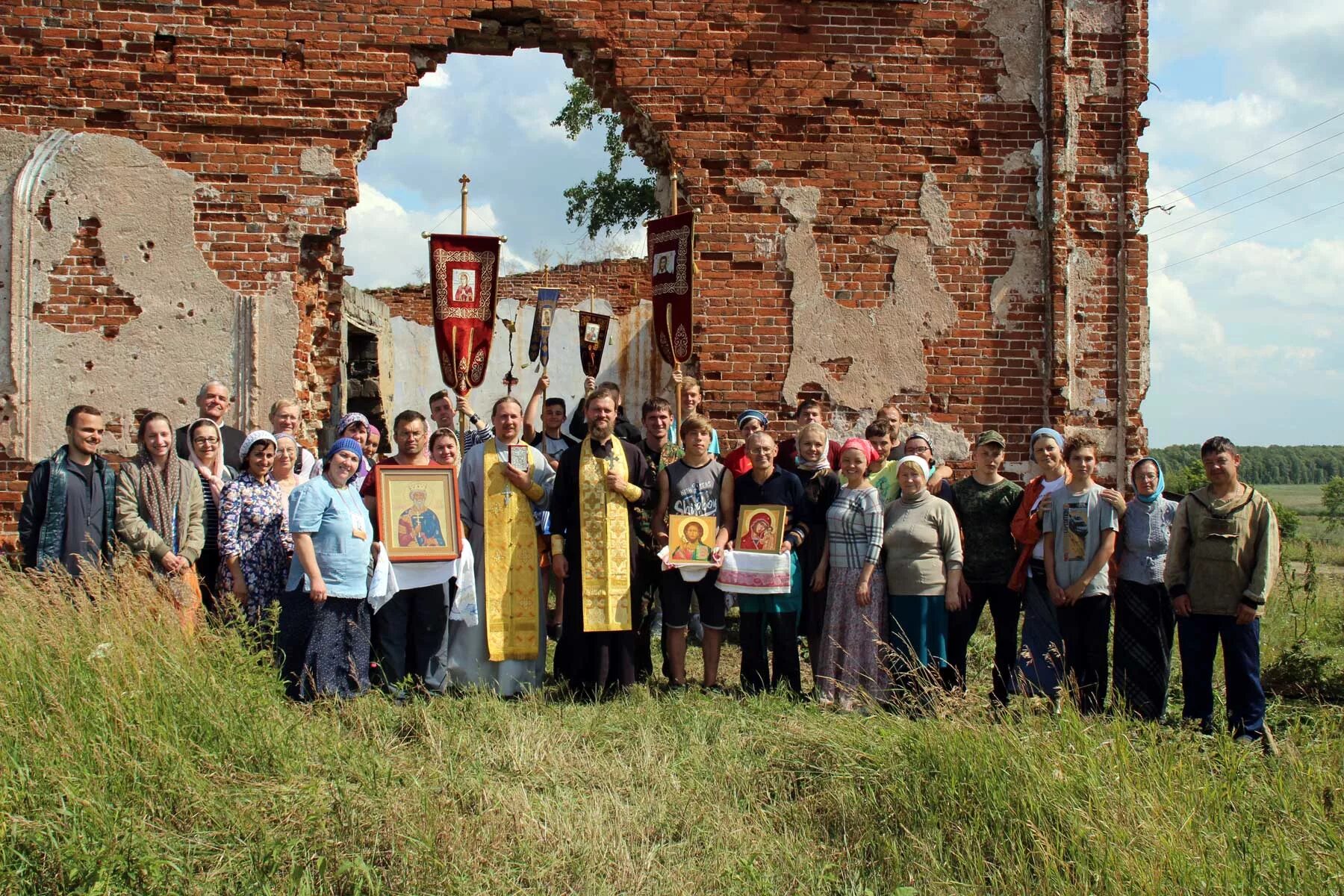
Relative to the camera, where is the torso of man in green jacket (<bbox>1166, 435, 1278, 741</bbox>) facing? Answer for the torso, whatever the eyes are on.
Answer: toward the camera

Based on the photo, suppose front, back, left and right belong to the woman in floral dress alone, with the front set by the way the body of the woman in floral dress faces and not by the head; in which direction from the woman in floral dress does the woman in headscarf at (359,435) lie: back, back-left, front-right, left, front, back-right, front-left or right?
left

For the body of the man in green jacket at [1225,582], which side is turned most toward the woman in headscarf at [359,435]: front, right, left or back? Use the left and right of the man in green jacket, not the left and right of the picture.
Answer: right

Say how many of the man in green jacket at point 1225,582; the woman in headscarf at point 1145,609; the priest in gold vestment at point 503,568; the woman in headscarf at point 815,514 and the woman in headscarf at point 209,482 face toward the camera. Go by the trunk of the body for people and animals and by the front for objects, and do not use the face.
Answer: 5

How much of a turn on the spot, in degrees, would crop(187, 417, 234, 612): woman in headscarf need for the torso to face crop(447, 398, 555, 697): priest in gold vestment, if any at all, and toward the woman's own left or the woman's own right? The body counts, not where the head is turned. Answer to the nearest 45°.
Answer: approximately 90° to the woman's own left

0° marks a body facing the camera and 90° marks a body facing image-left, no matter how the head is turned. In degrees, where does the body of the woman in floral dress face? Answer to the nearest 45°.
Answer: approximately 315°

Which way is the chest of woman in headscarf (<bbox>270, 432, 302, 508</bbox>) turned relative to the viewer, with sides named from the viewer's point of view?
facing the viewer

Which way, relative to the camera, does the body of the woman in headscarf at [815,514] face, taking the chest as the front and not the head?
toward the camera

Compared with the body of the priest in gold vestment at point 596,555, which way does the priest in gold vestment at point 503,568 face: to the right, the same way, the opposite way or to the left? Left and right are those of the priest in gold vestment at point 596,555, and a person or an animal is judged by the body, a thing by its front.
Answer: the same way

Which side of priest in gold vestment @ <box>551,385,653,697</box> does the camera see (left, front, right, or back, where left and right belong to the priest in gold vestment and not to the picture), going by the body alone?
front

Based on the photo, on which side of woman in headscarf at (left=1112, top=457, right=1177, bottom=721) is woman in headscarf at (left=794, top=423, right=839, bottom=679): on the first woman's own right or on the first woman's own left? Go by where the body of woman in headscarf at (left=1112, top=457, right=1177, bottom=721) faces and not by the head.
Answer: on the first woman's own right

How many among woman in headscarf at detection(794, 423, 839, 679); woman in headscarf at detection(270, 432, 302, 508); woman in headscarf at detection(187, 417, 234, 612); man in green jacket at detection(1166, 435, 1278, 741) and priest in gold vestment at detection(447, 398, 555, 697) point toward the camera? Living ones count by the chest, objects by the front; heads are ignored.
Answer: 5

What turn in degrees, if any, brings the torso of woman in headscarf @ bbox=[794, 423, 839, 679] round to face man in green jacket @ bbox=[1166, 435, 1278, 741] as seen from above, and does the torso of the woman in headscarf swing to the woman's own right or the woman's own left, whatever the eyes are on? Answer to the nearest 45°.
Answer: approximately 90° to the woman's own left

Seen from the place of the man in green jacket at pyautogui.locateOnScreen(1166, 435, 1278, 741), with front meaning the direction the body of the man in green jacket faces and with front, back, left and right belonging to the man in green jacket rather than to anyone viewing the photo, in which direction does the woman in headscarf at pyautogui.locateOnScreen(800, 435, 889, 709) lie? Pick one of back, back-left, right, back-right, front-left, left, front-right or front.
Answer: right

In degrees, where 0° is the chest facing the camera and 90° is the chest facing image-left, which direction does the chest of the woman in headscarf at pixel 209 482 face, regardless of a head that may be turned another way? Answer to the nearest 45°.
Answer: approximately 0°

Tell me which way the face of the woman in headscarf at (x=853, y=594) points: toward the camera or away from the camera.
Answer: toward the camera
